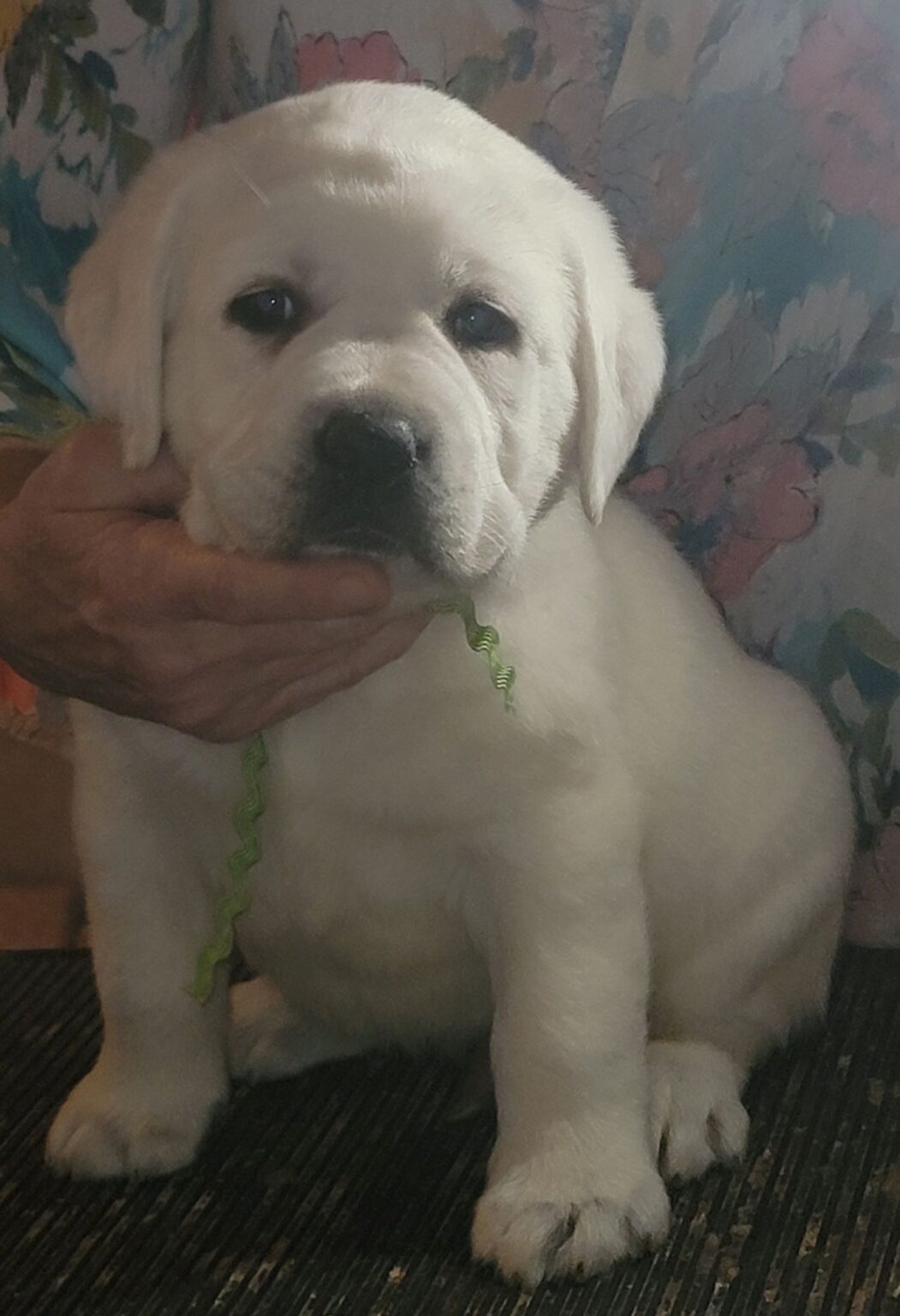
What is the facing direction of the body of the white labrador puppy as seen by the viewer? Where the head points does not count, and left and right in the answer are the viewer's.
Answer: facing the viewer and to the left of the viewer
